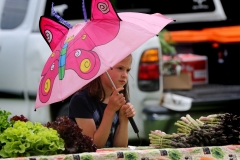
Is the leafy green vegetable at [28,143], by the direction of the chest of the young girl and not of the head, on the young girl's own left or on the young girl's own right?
on the young girl's own right

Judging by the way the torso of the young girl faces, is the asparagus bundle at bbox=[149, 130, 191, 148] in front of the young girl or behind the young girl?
in front

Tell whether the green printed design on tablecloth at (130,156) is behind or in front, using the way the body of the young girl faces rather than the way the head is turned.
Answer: in front

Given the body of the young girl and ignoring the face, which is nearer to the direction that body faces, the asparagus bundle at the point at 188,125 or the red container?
the asparagus bundle

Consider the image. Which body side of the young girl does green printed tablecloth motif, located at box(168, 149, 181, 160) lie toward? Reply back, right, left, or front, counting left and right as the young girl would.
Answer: front

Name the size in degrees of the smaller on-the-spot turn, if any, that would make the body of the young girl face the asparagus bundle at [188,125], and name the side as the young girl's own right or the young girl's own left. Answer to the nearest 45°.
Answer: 0° — they already face it

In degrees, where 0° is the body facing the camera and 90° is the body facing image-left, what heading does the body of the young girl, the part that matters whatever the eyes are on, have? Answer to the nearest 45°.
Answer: approximately 315°

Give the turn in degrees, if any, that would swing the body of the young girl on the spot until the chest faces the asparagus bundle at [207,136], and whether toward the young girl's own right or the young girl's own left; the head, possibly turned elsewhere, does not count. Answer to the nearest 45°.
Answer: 0° — they already face it

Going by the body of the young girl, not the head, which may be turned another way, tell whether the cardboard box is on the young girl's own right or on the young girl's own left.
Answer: on the young girl's own left
